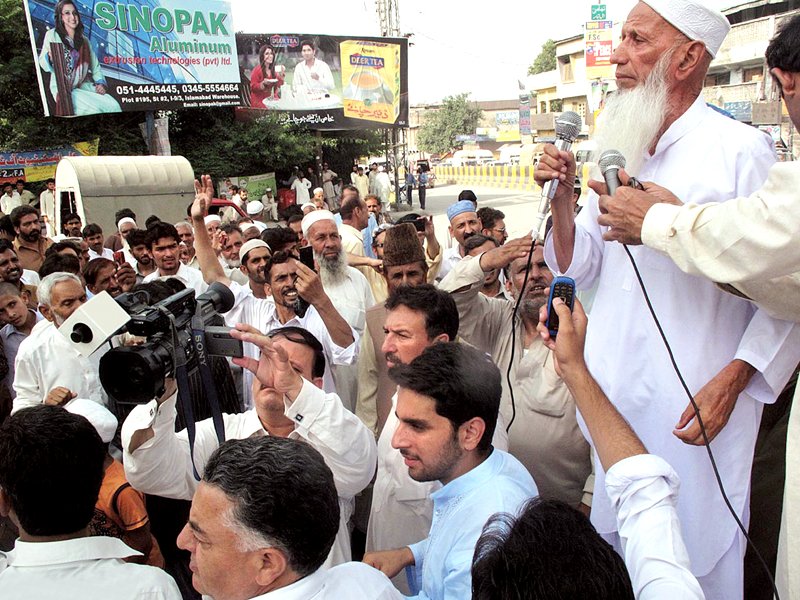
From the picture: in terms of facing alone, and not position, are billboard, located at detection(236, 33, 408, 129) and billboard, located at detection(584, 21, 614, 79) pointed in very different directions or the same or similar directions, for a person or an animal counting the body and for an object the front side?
same or similar directions

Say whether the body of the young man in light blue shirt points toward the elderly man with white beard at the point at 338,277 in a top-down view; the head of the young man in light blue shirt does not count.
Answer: no

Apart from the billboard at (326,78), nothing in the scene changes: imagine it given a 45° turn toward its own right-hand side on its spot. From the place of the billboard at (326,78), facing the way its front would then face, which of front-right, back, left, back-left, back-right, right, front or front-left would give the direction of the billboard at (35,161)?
front

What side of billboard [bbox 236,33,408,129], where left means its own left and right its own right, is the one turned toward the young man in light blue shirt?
front

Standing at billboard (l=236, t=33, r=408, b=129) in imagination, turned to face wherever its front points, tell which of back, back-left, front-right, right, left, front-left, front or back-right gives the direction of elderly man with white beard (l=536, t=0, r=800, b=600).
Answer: front

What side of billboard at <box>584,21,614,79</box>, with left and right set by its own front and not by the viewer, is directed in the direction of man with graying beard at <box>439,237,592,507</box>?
front

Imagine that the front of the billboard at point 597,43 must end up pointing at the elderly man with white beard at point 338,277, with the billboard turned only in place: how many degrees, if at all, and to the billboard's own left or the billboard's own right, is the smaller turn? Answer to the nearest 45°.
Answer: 0° — it already faces them

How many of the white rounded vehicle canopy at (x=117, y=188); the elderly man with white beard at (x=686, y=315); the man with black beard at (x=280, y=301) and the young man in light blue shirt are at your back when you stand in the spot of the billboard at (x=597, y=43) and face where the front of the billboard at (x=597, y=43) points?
0

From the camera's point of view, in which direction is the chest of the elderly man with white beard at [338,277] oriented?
toward the camera

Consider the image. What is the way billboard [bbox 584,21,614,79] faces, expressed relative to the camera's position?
facing the viewer

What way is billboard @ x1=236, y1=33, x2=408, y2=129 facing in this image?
toward the camera

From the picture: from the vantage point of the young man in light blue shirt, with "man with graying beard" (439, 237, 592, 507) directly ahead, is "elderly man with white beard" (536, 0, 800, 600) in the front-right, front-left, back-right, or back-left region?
front-right

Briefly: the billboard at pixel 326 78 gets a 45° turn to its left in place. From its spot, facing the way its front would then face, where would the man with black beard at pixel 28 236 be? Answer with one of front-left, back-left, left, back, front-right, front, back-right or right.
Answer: front-right

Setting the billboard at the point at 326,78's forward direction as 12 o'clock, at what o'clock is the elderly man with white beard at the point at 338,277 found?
The elderly man with white beard is roughly at 12 o'clock from the billboard.
